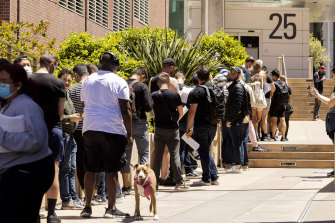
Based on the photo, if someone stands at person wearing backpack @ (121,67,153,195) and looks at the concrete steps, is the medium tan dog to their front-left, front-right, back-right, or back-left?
back-right

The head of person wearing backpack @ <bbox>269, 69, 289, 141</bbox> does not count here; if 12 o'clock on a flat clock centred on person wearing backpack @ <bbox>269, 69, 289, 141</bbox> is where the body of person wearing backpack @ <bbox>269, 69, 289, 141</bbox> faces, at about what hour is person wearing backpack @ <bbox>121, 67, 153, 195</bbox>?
person wearing backpack @ <bbox>121, 67, 153, 195</bbox> is roughly at 8 o'clock from person wearing backpack @ <bbox>269, 69, 289, 141</bbox>.

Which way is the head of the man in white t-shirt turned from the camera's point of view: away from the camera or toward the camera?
away from the camera

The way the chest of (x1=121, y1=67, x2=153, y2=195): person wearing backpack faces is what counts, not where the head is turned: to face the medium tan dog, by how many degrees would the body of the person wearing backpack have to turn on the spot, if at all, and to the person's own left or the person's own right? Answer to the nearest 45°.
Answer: approximately 135° to the person's own right

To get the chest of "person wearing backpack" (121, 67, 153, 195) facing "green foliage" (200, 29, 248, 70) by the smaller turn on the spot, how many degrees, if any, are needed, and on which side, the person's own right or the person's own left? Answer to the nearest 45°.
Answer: approximately 45° to the person's own left

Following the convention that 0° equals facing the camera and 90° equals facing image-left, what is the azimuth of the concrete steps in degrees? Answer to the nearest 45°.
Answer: approximately 0°

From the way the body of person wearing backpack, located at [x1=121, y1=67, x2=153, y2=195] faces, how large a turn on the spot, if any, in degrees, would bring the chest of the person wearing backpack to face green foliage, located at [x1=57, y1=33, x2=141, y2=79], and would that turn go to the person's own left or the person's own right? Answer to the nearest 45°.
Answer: approximately 45° to the person's own left

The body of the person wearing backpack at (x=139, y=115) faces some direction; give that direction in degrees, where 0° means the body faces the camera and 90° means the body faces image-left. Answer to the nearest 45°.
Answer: approximately 225°

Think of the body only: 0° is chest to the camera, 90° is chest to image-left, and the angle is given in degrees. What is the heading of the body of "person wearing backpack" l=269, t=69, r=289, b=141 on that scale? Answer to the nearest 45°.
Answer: approximately 135°
